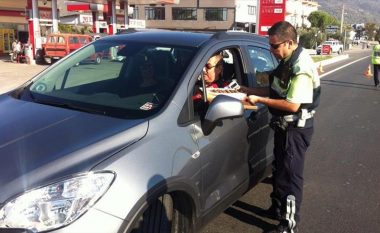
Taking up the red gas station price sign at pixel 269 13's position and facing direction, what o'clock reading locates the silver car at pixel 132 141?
The silver car is roughly at 12 o'clock from the red gas station price sign.

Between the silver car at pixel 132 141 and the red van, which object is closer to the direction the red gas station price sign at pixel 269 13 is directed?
the silver car

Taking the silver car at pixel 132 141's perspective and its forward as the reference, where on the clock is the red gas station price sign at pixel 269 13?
The red gas station price sign is roughly at 5 o'clock from the silver car.

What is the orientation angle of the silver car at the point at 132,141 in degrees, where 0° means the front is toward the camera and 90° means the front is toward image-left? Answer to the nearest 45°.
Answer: approximately 45°

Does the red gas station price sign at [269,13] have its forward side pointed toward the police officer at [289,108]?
yes

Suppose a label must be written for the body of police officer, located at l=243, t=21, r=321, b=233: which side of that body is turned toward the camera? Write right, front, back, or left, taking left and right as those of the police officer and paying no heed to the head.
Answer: left

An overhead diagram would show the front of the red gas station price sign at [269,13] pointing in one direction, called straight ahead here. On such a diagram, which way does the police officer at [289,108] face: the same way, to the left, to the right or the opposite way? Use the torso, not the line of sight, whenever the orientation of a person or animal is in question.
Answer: to the right

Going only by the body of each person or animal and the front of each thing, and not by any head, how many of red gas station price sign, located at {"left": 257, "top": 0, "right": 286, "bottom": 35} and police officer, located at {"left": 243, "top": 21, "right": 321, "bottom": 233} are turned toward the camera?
1

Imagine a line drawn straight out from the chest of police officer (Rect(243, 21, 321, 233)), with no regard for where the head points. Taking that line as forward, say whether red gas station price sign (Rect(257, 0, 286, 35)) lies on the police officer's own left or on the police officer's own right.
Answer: on the police officer's own right

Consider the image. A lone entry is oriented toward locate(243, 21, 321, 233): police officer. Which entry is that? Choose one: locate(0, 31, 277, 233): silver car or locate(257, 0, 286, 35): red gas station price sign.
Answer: the red gas station price sign

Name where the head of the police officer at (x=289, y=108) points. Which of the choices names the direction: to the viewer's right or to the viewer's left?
to the viewer's left

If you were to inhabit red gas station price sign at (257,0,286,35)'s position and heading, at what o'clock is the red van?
The red van is roughly at 4 o'clock from the red gas station price sign.

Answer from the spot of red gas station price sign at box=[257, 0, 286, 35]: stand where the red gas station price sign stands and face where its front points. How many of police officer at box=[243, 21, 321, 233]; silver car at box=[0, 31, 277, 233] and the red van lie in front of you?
2

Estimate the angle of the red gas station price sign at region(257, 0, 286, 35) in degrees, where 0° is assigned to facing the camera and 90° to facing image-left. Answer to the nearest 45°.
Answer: approximately 0°
